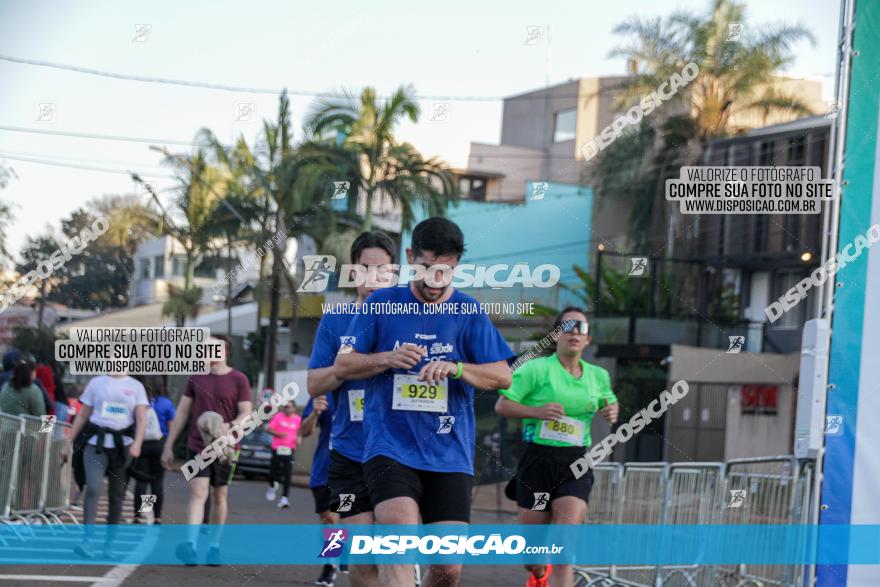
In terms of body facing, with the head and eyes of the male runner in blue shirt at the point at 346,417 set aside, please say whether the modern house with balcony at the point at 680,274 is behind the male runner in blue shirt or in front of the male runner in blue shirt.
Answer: behind

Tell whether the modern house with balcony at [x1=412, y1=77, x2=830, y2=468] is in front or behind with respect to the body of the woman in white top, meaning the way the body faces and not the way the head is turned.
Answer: behind

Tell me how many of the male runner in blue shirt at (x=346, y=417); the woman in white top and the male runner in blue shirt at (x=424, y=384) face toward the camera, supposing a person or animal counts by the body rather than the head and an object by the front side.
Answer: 3

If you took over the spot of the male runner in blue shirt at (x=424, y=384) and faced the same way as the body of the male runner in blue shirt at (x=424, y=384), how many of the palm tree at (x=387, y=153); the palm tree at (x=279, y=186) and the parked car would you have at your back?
3

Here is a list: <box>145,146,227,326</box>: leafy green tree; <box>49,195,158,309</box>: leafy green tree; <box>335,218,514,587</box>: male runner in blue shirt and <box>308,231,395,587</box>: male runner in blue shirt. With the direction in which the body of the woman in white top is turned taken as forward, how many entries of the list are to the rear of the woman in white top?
2

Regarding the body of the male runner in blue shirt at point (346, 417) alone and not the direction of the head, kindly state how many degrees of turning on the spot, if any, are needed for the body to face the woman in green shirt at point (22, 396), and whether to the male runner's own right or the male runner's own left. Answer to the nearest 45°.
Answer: approximately 135° to the male runner's own right

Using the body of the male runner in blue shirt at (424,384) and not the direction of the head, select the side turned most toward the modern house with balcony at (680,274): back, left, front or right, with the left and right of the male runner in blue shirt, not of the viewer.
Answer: back

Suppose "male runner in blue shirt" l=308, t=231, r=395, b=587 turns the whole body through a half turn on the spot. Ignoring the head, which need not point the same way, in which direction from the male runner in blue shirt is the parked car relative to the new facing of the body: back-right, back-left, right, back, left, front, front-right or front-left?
front

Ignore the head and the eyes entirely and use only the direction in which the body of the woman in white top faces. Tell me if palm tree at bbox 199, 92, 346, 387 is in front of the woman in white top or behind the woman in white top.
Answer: behind

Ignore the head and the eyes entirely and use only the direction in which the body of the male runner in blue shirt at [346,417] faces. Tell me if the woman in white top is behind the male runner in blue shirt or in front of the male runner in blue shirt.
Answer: behind

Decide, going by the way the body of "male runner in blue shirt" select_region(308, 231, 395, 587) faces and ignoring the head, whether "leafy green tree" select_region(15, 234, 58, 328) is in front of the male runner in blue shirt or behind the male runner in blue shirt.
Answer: behind
